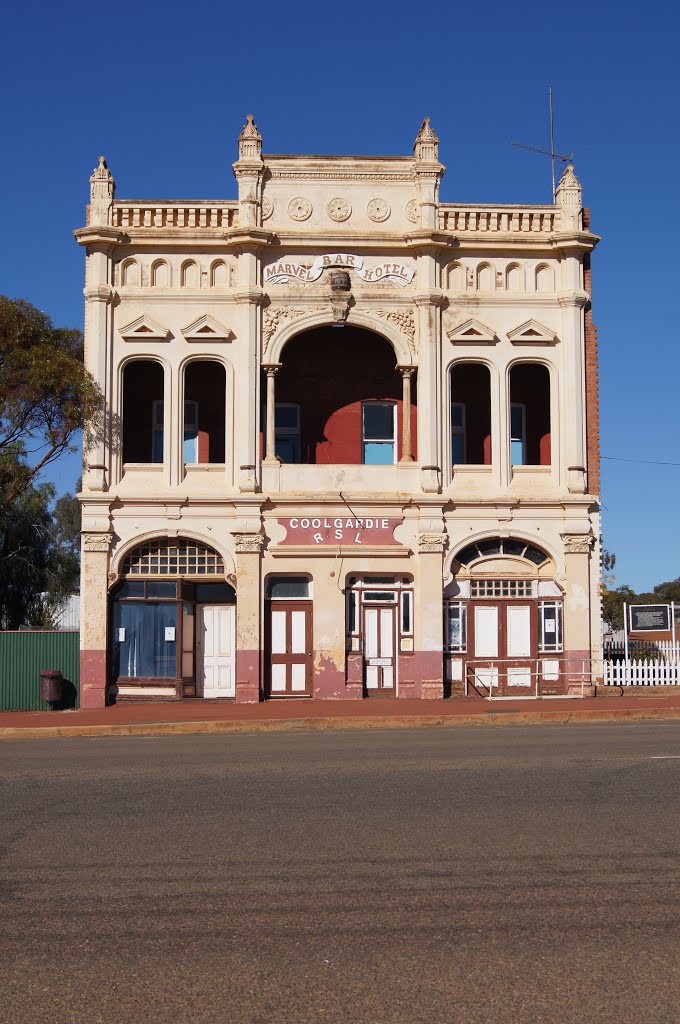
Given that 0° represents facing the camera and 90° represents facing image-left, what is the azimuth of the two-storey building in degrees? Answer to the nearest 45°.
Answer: approximately 0°

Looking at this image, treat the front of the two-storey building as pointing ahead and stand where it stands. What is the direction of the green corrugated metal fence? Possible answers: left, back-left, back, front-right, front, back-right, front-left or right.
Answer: right

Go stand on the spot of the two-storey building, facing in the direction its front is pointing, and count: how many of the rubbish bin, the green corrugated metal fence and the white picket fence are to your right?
2

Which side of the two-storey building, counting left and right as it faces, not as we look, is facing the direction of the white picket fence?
left

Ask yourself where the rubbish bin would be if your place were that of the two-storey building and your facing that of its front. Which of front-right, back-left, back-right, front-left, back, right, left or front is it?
right
